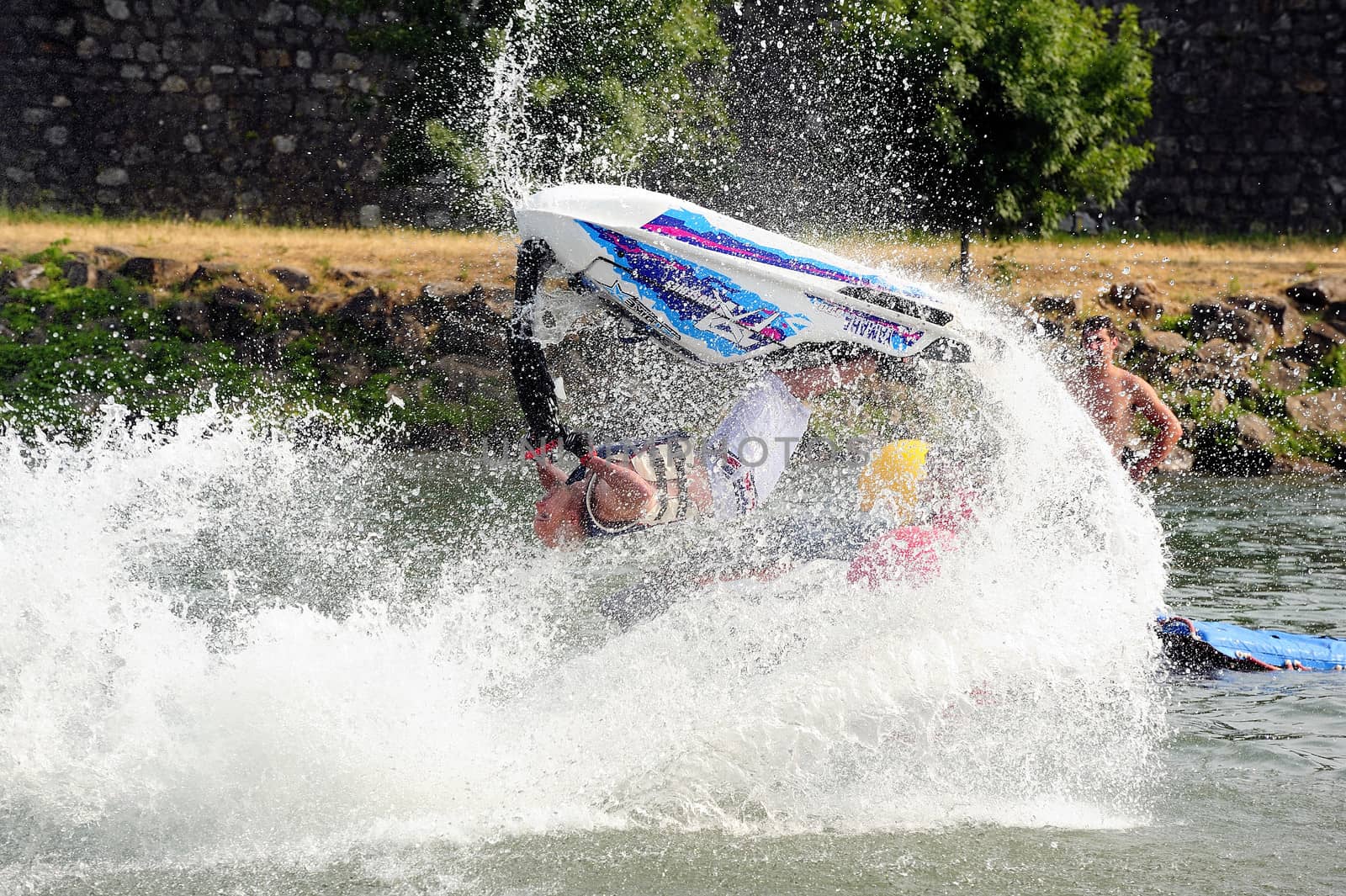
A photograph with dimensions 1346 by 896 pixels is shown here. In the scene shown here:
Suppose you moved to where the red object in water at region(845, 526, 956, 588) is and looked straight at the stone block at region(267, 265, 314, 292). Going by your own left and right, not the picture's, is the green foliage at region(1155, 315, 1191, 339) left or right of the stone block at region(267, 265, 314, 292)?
right

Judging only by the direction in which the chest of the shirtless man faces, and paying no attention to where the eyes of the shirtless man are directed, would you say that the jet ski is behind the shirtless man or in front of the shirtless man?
in front

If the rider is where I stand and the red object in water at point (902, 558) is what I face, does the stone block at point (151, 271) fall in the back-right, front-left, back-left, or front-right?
back-left

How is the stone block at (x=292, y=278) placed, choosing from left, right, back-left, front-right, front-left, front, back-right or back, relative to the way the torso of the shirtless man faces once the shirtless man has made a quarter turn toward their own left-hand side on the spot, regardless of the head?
back

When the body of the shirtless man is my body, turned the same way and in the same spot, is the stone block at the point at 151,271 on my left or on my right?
on my right

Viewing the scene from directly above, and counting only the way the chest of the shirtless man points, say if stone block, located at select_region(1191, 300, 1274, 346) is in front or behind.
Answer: behind

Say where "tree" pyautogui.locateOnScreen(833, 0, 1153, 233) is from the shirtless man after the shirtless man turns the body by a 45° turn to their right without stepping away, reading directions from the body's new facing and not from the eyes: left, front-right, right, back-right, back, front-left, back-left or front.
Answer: right

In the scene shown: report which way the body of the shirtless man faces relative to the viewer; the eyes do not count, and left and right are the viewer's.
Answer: facing the viewer and to the left of the viewer
